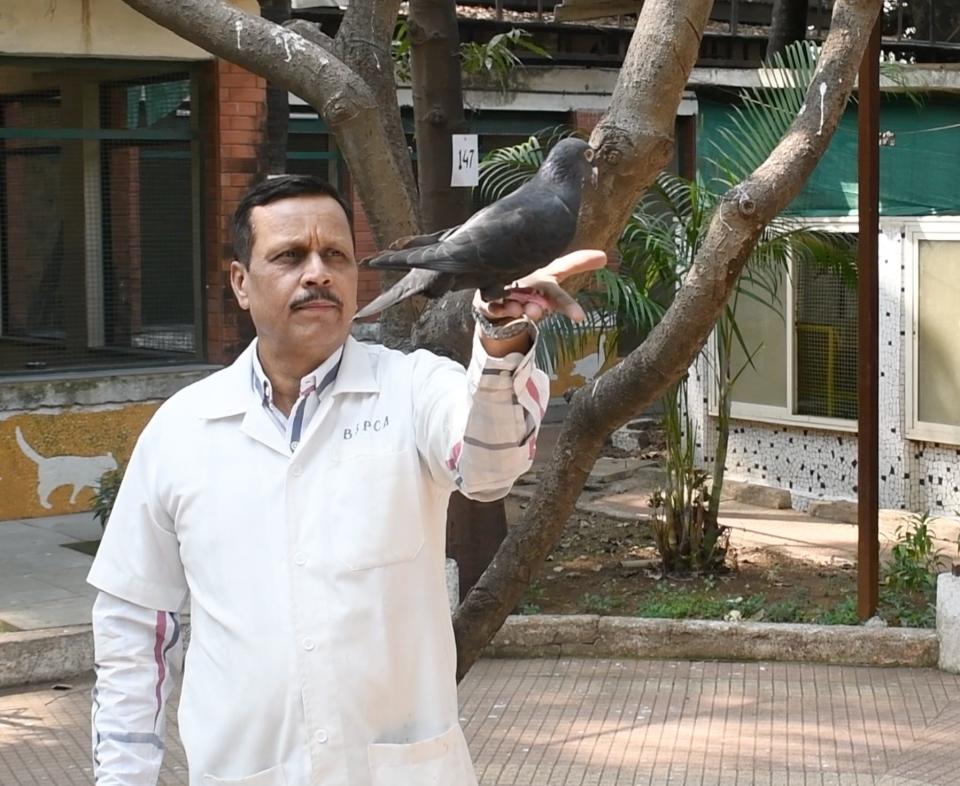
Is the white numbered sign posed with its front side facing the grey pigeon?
yes

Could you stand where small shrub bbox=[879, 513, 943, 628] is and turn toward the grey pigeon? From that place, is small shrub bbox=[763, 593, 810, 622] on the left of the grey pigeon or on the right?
right

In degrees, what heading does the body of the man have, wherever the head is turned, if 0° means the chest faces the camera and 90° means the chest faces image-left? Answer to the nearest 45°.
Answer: approximately 0°

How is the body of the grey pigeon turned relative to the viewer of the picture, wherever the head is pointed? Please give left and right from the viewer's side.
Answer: facing to the right of the viewer

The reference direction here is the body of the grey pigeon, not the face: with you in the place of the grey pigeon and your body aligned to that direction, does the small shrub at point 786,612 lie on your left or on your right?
on your left

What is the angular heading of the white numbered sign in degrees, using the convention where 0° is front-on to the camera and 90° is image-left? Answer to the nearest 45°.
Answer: approximately 0°

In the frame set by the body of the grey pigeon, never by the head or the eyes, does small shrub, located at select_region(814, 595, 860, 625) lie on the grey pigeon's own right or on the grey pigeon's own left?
on the grey pigeon's own left

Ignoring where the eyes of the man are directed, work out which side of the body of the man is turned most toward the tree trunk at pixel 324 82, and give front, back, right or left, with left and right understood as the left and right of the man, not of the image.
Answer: back

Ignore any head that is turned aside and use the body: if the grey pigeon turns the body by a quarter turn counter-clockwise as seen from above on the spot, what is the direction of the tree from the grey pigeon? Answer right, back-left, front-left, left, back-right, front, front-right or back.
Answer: front

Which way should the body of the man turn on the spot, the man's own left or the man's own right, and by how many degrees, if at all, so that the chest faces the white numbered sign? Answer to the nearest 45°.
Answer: approximately 180°

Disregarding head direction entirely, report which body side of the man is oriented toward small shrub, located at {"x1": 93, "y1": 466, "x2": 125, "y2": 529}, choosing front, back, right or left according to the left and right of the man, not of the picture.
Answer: back

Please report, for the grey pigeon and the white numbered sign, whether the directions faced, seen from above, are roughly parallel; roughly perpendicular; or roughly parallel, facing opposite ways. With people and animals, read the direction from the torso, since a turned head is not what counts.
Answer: roughly perpendicular

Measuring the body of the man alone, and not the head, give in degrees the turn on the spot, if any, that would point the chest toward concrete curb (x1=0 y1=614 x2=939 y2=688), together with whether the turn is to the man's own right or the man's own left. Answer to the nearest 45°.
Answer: approximately 180°
